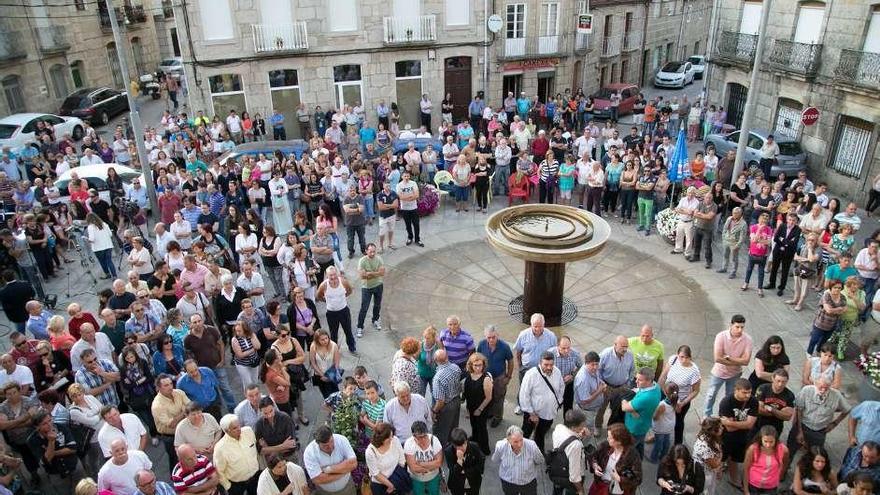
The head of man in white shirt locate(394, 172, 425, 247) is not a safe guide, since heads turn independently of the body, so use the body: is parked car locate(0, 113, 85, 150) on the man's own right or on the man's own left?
on the man's own right

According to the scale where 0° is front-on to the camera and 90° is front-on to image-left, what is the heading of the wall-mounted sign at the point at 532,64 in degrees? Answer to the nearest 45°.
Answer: approximately 0°

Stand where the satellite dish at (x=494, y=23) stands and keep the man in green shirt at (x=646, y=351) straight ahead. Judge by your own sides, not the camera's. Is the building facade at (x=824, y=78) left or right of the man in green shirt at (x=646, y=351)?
left

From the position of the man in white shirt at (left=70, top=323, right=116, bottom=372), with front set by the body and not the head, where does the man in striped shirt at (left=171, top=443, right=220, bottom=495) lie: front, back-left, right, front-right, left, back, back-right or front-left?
front-right

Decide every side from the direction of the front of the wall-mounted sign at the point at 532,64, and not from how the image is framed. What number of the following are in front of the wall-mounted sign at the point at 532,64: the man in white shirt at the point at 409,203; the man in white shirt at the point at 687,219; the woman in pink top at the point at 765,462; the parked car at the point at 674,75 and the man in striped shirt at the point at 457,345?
4

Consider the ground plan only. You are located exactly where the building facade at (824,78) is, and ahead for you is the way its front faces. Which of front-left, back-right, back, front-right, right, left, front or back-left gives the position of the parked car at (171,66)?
front-right

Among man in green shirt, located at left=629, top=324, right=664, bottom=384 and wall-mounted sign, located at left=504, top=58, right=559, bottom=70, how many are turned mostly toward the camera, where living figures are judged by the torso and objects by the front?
2
